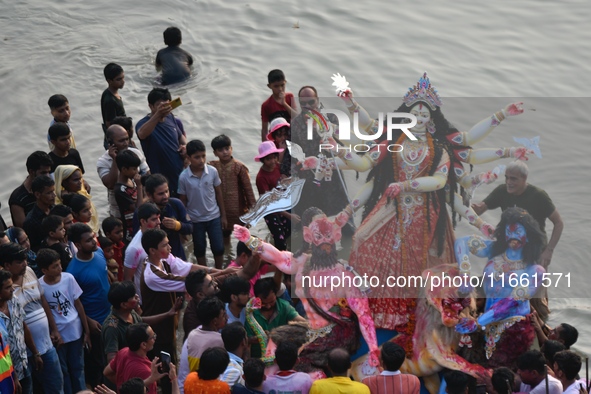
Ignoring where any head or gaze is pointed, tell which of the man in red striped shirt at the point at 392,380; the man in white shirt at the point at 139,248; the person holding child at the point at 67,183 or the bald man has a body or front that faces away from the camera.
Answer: the man in red striped shirt at the point at 392,380

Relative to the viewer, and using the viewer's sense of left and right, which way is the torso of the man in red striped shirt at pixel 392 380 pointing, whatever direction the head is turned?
facing away from the viewer

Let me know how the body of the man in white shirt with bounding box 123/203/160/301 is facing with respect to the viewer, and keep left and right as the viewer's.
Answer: facing to the right of the viewer

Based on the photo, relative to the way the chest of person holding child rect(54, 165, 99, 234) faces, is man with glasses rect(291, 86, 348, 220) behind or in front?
in front

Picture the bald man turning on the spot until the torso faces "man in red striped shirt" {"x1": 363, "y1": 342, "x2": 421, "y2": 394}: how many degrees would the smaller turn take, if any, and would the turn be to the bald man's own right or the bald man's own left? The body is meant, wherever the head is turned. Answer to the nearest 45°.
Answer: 0° — they already face them

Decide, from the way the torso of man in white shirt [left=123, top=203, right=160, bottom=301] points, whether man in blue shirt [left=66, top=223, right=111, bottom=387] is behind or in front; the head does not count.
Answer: behind

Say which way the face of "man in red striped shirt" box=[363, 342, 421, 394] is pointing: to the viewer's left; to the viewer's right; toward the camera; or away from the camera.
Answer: away from the camera

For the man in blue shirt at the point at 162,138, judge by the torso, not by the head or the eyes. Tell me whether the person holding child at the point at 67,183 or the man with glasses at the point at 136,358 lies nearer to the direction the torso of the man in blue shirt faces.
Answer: the man with glasses

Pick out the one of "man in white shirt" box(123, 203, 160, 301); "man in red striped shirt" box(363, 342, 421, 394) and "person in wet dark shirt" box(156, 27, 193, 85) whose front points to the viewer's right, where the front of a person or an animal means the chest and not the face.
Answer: "man in white shirt" box(123, 203, 160, 301)

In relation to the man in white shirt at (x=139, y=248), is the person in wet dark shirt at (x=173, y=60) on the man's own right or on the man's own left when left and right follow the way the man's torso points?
on the man's own left
